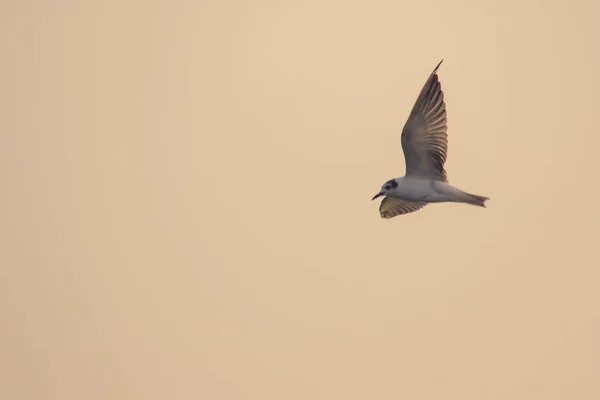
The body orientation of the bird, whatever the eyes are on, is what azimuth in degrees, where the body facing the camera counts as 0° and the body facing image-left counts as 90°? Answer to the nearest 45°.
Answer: approximately 90°
